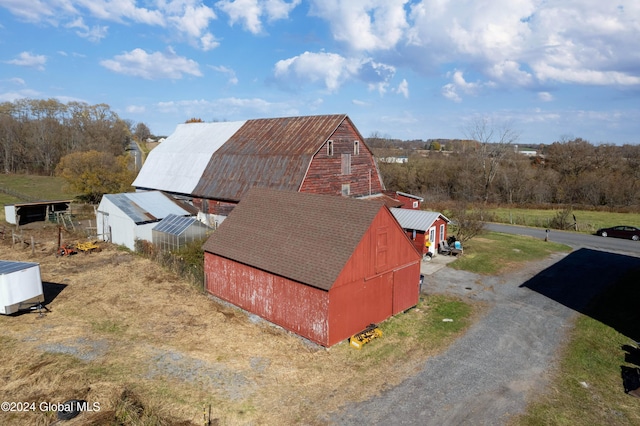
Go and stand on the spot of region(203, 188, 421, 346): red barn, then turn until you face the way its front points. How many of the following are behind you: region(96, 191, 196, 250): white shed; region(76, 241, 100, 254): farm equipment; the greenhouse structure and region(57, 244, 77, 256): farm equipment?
4

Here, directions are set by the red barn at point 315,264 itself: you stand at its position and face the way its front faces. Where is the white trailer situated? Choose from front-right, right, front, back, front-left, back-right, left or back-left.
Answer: back-right

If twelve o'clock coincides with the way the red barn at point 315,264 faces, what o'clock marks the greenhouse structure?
The greenhouse structure is roughly at 6 o'clock from the red barn.

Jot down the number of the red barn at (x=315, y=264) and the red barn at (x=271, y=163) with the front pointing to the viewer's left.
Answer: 0

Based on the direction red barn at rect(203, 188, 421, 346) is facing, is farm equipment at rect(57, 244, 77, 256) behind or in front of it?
behind

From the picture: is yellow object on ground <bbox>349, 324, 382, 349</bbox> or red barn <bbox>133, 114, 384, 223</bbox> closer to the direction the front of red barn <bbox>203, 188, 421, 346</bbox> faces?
the yellow object on ground

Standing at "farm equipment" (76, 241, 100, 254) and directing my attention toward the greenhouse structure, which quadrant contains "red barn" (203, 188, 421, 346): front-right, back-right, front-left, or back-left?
front-right

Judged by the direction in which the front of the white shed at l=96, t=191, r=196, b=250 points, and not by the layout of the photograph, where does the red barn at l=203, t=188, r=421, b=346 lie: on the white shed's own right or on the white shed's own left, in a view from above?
on the white shed's own left

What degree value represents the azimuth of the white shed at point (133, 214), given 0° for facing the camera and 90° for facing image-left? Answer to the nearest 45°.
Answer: approximately 45°

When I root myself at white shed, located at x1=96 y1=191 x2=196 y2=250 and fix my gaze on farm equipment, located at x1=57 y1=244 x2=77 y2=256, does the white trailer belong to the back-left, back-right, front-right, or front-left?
front-left

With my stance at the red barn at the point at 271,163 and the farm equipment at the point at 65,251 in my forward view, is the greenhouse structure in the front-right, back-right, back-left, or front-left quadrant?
front-left

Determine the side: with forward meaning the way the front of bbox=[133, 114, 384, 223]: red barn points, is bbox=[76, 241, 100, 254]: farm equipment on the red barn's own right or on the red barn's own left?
on the red barn's own right

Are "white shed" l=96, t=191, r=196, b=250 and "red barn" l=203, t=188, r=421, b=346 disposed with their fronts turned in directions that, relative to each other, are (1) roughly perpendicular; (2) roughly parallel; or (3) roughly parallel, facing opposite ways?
roughly perpendicular

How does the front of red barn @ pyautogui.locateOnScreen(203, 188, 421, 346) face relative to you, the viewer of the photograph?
facing the viewer and to the right of the viewer
